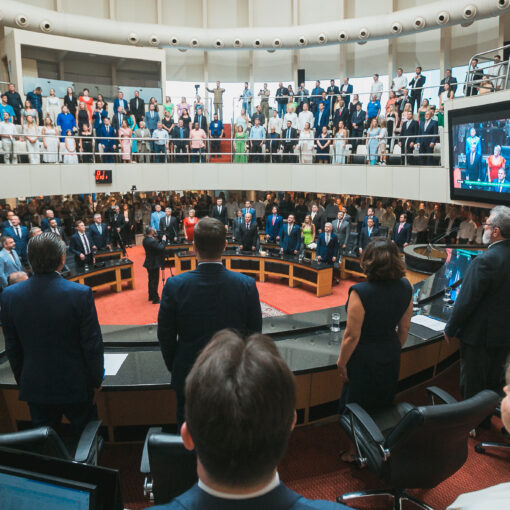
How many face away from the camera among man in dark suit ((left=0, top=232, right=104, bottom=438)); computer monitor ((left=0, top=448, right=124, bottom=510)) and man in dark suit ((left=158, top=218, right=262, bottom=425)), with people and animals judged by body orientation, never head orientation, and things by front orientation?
2

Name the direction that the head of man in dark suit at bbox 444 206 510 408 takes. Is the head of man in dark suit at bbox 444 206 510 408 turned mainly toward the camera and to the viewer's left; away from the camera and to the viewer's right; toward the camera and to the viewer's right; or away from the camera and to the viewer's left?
away from the camera and to the viewer's left

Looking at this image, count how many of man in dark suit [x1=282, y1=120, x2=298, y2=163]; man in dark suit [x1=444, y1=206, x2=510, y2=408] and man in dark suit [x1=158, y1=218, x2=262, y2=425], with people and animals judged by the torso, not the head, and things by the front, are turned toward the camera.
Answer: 1

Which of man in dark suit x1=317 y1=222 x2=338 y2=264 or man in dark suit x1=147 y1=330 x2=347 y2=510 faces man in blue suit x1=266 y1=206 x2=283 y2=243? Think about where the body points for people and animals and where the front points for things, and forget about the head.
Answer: man in dark suit x1=147 y1=330 x2=347 y2=510

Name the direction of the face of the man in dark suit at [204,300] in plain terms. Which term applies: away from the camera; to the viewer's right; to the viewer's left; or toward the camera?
away from the camera

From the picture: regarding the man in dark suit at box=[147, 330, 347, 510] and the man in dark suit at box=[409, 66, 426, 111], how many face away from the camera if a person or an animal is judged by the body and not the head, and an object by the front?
1

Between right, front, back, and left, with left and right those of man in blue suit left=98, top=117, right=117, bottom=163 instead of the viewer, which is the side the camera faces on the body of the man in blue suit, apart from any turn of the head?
front

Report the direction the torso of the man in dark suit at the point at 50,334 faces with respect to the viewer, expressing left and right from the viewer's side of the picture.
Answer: facing away from the viewer

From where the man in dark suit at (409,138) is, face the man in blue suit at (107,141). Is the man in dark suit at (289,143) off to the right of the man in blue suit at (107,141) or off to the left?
right

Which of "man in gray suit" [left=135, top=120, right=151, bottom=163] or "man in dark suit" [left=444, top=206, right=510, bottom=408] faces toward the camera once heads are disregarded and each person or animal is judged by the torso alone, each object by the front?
the man in gray suit

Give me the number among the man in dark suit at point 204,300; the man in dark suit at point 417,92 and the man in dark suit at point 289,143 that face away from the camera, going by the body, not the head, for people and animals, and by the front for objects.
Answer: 1

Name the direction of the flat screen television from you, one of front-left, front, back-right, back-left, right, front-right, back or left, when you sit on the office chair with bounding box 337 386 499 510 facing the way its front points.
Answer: front-right

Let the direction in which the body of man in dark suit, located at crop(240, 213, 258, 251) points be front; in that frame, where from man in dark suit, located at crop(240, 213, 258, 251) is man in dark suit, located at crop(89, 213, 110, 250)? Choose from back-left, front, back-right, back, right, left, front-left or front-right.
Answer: right

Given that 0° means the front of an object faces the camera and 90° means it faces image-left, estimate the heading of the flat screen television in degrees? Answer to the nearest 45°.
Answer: approximately 45°

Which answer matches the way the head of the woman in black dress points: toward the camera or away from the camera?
away from the camera

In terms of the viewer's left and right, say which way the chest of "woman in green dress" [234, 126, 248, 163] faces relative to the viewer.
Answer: facing the viewer

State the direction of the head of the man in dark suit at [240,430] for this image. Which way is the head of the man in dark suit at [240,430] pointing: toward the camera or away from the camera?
away from the camera

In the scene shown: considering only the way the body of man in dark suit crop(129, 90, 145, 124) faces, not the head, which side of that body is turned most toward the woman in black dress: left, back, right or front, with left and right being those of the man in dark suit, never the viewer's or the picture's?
front

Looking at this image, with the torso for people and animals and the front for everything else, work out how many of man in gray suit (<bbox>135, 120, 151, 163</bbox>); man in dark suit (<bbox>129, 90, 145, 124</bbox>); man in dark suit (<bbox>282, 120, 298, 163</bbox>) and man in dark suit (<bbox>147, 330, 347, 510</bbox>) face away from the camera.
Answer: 1

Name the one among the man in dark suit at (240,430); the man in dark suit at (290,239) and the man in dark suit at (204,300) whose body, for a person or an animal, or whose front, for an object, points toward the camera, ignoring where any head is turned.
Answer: the man in dark suit at (290,239)

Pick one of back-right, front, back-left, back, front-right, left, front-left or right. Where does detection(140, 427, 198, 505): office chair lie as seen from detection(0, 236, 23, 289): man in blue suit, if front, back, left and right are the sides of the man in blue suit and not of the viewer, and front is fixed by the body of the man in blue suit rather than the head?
front-right

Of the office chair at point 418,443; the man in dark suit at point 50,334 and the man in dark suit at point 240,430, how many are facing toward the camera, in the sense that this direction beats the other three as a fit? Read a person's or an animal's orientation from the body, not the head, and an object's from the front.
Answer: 0

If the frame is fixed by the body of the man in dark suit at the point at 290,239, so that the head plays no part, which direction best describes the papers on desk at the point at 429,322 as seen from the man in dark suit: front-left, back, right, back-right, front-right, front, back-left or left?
front
